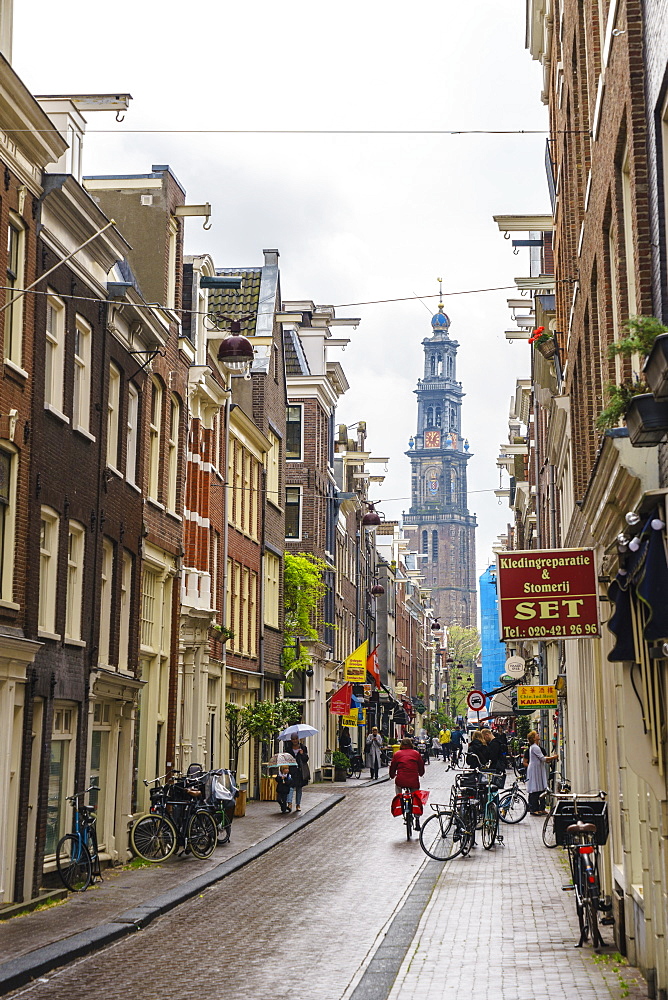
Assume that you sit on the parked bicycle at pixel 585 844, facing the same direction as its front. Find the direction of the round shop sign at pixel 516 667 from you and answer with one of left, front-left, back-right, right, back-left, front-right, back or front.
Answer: front

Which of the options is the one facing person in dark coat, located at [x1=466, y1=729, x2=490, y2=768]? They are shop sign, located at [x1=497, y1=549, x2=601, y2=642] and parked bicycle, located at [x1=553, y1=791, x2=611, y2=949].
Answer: the parked bicycle

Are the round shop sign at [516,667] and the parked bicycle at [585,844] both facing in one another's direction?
yes

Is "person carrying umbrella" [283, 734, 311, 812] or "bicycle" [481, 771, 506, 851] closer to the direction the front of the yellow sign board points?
the bicycle

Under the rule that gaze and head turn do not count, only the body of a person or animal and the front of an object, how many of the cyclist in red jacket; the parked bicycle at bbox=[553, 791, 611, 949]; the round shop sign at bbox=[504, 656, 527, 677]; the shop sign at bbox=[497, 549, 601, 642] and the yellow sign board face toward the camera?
3

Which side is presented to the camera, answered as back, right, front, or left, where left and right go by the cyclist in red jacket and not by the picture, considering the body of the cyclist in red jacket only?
back

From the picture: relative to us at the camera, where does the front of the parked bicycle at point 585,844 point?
facing away from the viewer

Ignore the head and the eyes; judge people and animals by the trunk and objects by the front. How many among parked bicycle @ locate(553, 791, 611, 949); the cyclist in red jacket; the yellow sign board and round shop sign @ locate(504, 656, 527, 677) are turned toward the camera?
2

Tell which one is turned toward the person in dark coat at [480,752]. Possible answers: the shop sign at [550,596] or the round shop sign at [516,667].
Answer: the round shop sign at [516,667]

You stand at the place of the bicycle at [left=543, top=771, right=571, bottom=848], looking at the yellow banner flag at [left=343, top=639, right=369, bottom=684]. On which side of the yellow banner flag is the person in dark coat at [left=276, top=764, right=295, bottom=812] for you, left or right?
left

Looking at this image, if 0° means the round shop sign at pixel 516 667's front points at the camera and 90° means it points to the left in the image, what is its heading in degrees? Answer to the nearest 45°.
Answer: approximately 0°

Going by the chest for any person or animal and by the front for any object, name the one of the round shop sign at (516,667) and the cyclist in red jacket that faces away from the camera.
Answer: the cyclist in red jacket

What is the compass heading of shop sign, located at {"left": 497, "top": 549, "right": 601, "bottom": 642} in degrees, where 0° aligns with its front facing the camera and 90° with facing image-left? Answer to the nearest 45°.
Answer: approximately 0°

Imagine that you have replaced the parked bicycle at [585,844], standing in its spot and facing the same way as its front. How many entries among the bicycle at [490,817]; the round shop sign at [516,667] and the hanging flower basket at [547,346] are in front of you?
3

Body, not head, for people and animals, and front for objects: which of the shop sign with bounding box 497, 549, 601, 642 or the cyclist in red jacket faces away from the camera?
the cyclist in red jacket

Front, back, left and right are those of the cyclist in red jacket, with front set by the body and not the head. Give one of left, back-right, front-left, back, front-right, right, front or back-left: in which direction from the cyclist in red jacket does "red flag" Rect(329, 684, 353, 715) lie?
front
